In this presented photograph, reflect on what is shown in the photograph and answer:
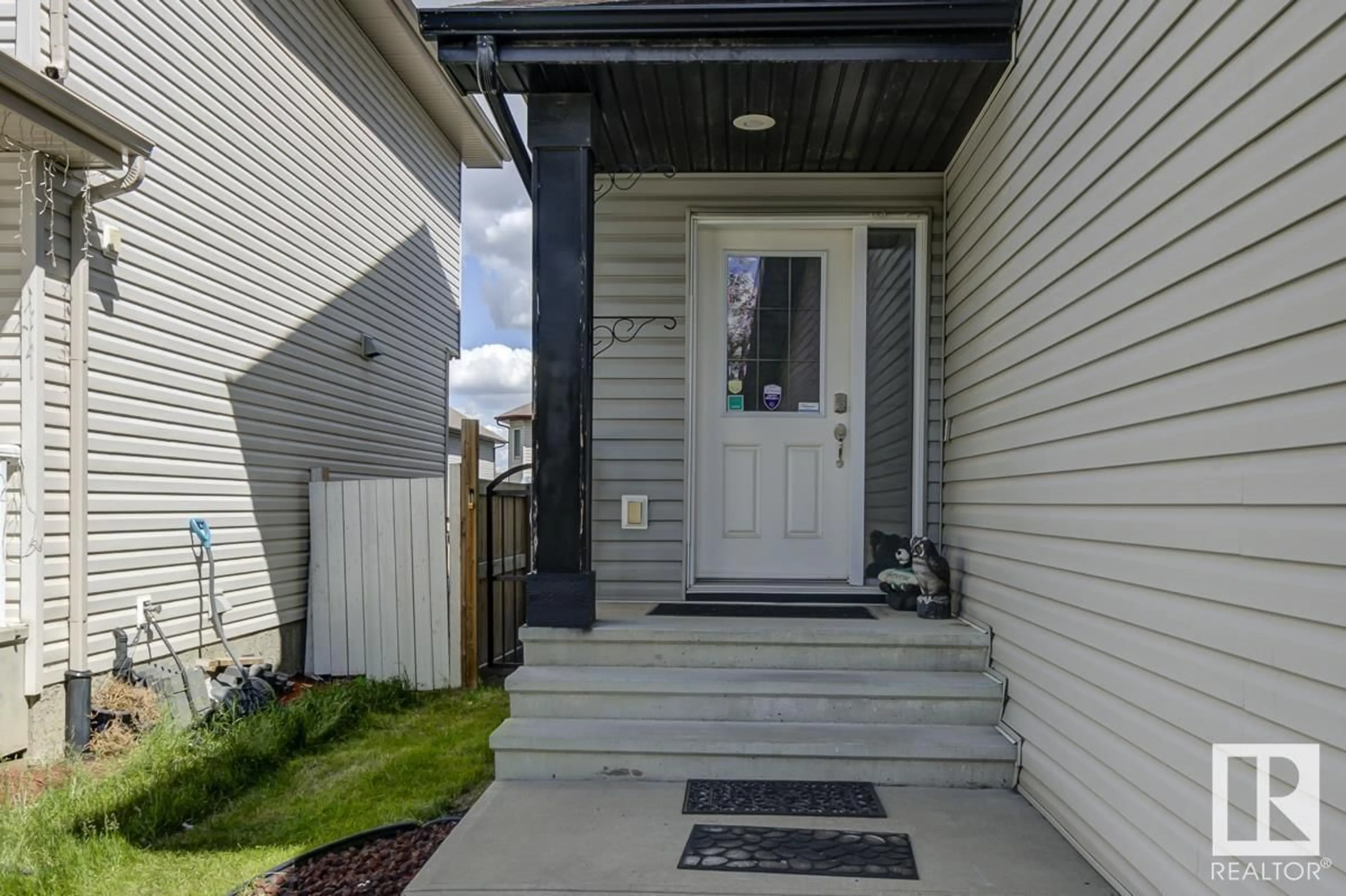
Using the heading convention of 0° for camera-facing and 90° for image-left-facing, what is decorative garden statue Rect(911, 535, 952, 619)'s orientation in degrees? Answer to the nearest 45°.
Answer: approximately 45°

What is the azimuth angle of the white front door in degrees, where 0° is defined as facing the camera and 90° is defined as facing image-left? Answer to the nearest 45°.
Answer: approximately 0°

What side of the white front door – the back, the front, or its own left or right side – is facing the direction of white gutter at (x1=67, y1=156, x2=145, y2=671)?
right

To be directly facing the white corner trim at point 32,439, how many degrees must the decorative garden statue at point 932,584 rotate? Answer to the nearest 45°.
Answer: approximately 45° to its right

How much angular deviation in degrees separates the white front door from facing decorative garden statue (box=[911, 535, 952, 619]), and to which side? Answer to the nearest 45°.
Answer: approximately 45° to its left

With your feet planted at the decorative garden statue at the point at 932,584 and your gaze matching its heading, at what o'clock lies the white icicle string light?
The white icicle string light is roughly at 1 o'clock from the decorative garden statue.

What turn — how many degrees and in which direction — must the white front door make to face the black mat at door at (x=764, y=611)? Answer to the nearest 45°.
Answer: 0° — it already faces it

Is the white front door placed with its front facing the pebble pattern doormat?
yes
